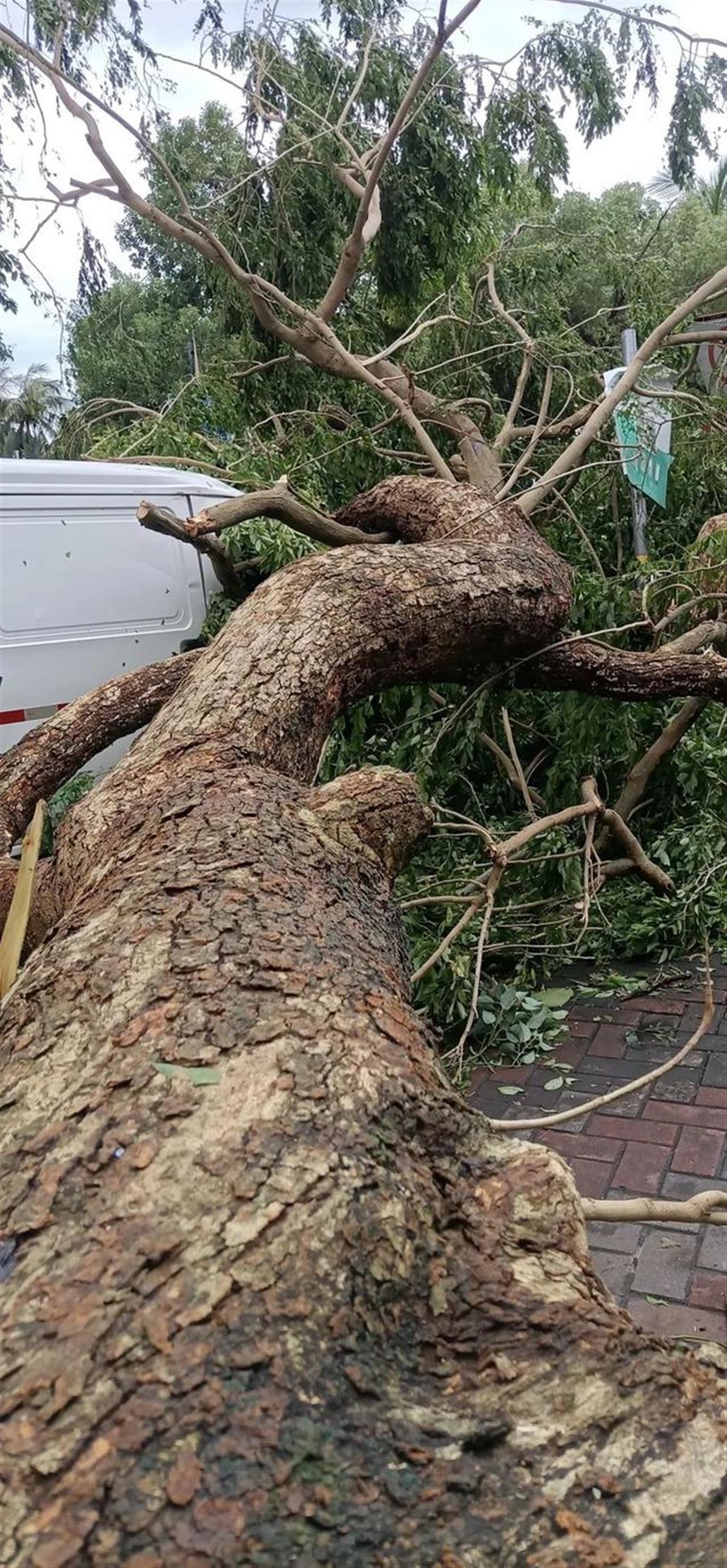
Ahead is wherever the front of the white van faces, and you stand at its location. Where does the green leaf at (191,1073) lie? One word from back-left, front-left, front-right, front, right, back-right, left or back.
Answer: left

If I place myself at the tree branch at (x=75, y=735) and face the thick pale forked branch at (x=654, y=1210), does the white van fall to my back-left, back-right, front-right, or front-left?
back-left
